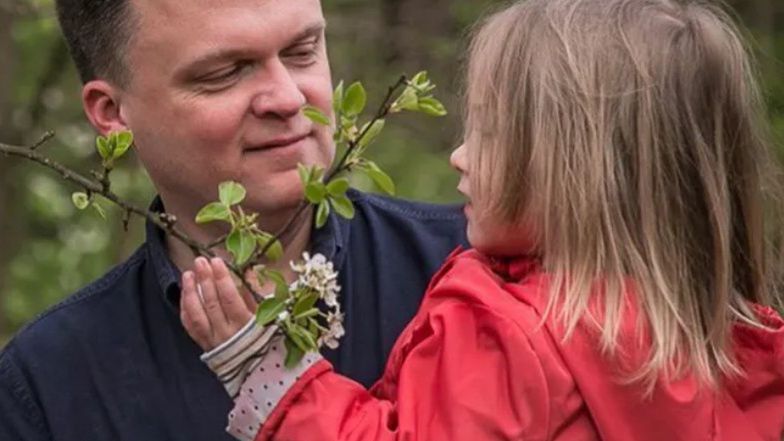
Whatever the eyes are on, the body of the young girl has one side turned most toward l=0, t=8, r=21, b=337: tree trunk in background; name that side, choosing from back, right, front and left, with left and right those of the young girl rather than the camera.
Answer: front

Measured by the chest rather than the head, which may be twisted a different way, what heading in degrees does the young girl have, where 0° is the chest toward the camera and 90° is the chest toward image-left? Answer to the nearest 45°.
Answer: approximately 135°

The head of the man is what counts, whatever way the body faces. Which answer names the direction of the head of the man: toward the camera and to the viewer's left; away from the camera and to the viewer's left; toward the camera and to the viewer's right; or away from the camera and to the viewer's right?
toward the camera and to the viewer's right
